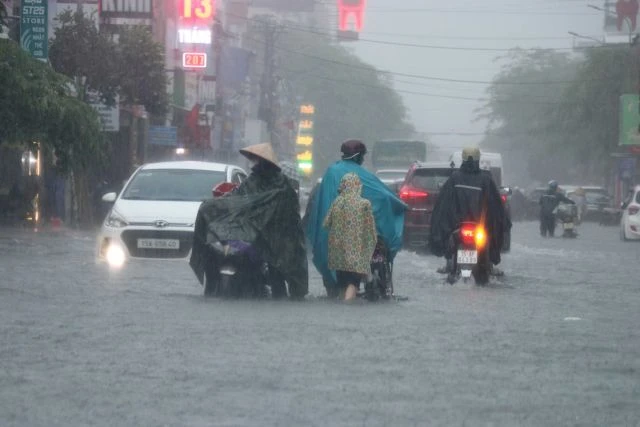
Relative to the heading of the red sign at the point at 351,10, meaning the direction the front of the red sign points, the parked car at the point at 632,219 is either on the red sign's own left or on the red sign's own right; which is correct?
on the red sign's own left

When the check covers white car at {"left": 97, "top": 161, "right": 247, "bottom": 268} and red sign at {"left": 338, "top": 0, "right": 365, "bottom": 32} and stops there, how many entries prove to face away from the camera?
0

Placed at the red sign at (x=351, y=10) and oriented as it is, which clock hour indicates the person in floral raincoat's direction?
The person in floral raincoat is roughly at 12 o'clock from the red sign.

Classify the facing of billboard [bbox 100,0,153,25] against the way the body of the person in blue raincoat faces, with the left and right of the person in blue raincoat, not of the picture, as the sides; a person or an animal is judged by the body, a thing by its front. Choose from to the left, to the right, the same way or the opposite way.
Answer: the opposite way

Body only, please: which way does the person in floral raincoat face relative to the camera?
away from the camera

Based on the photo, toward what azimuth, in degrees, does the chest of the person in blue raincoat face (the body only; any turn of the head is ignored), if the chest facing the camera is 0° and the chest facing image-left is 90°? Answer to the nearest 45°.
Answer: approximately 180°

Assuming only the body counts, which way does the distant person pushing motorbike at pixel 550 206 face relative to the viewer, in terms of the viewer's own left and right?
facing away from the viewer

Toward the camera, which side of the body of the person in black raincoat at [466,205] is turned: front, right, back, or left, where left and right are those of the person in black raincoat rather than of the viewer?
back

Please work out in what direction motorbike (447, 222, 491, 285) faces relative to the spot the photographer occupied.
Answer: facing away from the viewer

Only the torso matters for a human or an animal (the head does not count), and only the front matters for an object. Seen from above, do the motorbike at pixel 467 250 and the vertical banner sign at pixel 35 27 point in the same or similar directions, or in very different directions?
very different directions

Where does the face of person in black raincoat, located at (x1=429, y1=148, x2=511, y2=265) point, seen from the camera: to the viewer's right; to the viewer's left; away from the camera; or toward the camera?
away from the camera

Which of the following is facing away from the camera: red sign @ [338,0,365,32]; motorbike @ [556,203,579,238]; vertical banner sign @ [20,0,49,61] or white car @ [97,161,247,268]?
the motorbike

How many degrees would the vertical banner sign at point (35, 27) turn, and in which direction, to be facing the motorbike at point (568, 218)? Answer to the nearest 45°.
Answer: approximately 90° to its left

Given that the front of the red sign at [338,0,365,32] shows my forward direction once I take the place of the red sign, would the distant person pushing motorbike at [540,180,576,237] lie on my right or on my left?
on my left

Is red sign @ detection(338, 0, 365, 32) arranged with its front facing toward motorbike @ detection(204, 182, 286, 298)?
yes
